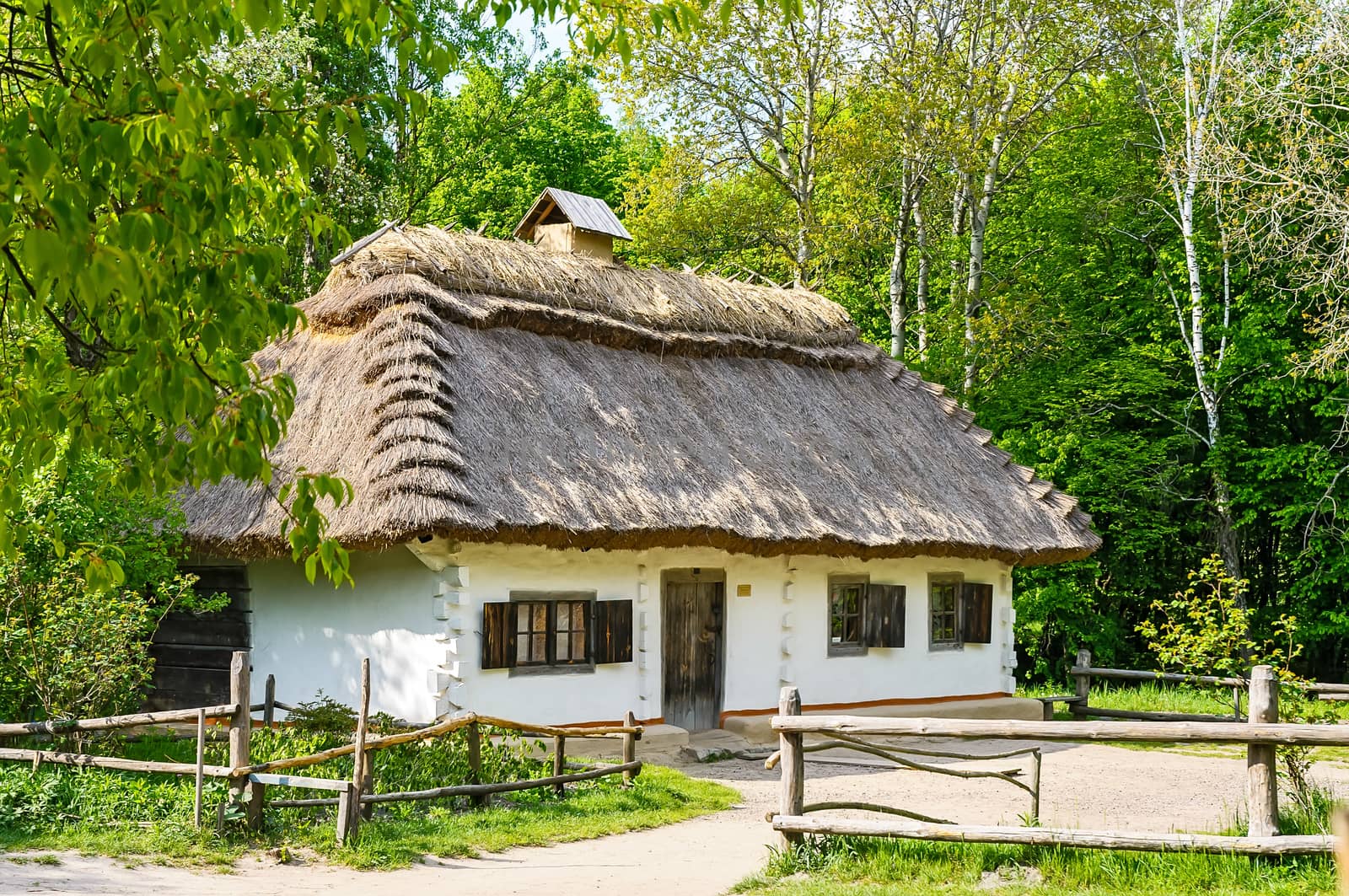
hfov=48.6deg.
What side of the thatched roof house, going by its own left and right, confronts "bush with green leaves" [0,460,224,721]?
right

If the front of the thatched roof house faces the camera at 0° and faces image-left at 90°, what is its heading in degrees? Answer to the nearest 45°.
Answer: approximately 315°

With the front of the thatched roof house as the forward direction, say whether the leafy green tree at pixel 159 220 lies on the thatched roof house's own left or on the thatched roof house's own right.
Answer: on the thatched roof house's own right

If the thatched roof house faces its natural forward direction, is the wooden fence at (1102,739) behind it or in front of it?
in front

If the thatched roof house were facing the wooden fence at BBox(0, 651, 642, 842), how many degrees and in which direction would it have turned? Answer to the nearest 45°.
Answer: approximately 45° to its right

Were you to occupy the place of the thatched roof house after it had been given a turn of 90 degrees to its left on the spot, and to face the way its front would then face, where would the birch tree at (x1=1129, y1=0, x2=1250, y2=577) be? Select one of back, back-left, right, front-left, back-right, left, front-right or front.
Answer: front

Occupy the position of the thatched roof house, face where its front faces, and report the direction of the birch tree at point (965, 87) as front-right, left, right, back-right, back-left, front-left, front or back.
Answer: left

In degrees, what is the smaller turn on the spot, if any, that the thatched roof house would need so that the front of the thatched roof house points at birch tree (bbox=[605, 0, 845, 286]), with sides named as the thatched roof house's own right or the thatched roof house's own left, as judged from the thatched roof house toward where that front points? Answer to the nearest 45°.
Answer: approximately 135° to the thatched roof house's own left

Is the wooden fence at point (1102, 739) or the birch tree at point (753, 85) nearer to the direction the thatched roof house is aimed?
the wooden fence

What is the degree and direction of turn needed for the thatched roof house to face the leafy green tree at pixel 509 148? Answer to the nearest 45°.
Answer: approximately 135° to its left

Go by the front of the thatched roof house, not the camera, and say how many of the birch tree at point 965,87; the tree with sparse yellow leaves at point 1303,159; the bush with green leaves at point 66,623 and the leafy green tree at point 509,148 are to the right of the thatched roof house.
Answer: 1
